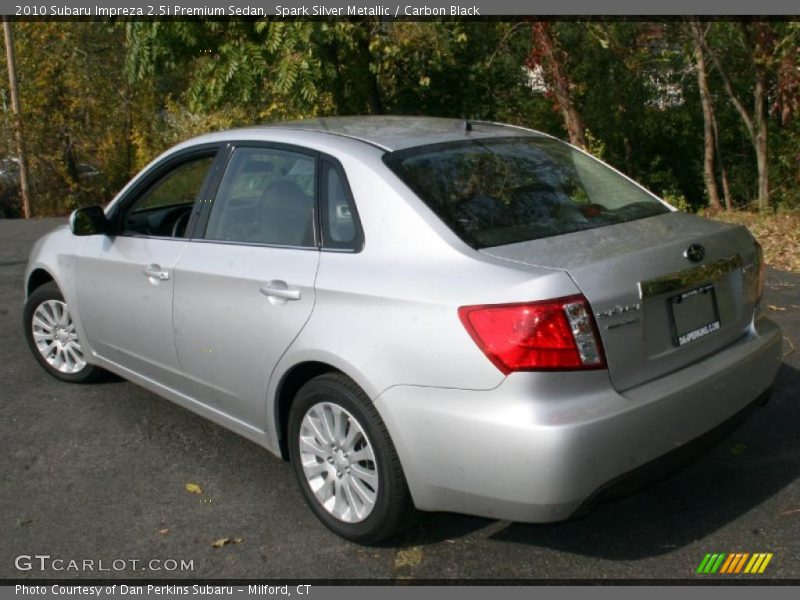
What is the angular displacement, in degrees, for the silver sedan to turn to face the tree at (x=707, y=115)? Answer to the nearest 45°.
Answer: approximately 90° to its right

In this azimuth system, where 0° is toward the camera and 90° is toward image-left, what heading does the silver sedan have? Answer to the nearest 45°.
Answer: approximately 135°
